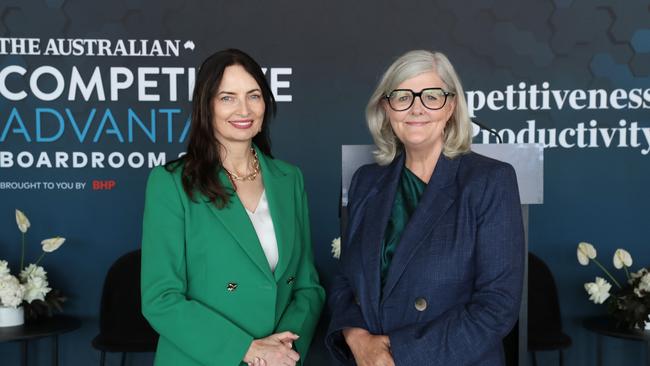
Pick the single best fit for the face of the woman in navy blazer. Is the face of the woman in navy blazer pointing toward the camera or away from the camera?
toward the camera

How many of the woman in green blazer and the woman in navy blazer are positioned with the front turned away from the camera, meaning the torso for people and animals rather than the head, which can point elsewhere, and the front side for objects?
0

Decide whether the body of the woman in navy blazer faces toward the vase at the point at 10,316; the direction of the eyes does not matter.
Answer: no

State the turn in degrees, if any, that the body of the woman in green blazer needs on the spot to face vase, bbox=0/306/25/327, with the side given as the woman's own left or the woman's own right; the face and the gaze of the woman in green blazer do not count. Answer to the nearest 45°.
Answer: approximately 180°

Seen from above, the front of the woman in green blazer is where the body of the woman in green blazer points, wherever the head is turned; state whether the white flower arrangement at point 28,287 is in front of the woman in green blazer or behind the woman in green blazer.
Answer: behind

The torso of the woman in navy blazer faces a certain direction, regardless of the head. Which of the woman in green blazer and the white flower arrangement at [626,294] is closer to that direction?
the woman in green blazer

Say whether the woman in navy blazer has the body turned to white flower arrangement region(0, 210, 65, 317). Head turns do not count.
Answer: no

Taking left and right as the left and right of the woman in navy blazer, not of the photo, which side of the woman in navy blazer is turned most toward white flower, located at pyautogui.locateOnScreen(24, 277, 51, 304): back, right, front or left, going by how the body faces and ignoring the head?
right

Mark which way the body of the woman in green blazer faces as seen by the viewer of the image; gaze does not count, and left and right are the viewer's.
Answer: facing the viewer and to the right of the viewer

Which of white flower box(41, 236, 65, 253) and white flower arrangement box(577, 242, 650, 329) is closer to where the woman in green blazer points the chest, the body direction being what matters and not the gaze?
the white flower arrangement

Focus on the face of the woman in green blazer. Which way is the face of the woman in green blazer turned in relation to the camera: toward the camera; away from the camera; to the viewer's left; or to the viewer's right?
toward the camera

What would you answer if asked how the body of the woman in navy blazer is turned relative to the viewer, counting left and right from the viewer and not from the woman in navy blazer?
facing the viewer and to the left of the viewer

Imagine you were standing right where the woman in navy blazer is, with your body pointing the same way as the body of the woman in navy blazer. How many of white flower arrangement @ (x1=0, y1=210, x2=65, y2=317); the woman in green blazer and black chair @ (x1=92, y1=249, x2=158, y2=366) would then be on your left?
0

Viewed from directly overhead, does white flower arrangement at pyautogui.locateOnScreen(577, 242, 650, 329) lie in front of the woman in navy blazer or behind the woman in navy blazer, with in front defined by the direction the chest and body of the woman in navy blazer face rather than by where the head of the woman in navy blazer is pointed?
behind
